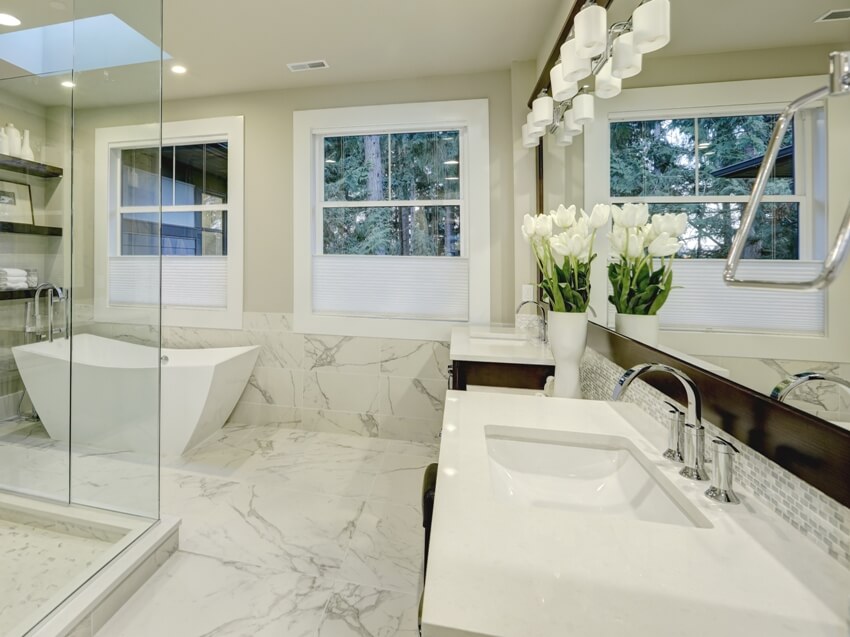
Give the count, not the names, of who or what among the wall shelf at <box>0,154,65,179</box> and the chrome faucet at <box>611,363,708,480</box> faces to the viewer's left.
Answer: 1

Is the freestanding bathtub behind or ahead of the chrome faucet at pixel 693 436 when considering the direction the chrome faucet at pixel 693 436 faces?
ahead

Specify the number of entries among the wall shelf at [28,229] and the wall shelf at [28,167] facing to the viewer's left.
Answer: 0

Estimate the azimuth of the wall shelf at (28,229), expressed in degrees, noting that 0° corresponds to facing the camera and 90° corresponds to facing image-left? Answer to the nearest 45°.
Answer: approximately 315°

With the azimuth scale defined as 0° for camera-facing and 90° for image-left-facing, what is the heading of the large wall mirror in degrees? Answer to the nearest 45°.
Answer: approximately 45°

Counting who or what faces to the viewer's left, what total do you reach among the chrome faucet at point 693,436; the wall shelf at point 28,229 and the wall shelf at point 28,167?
1

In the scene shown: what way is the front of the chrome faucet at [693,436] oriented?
to the viewer's left
